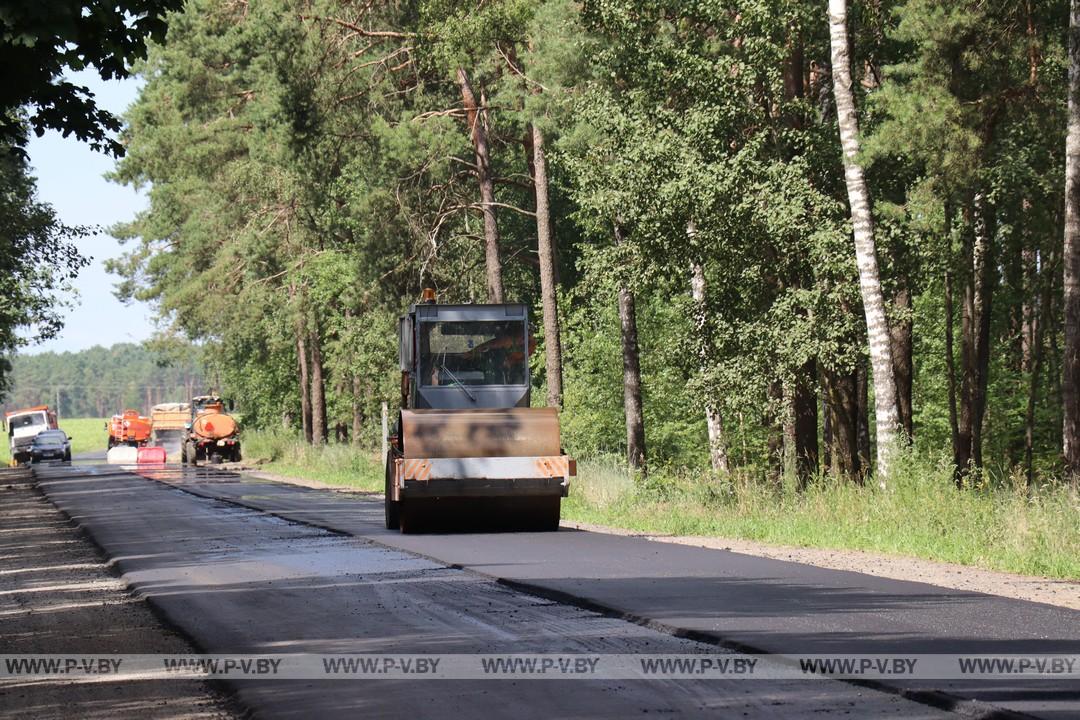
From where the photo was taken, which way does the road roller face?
toward the camera
